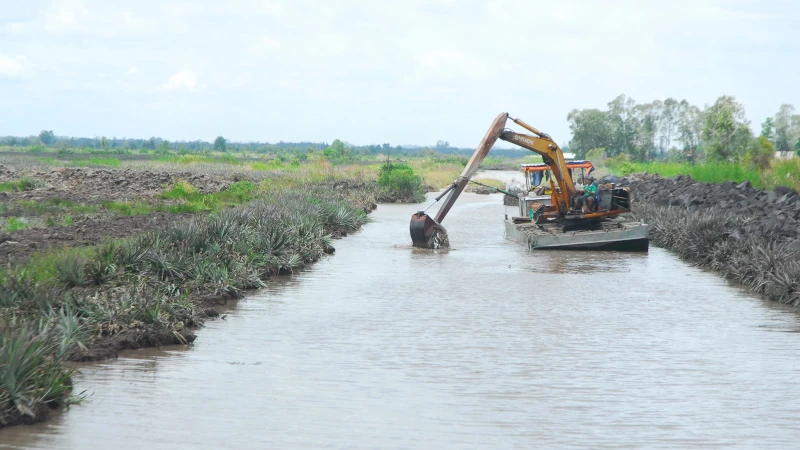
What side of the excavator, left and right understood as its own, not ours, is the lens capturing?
left
